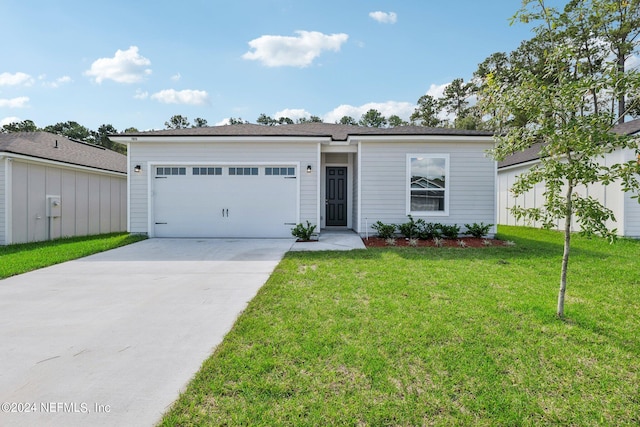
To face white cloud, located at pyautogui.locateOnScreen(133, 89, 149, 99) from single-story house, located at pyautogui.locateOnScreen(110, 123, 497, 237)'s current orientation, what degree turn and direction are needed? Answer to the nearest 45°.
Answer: approximately 135° to its right

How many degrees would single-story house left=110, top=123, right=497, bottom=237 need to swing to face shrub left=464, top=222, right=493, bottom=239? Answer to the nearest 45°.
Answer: approximately 90° to its left

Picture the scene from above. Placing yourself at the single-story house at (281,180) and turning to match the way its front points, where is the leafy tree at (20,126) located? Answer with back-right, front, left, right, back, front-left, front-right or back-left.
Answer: back-right

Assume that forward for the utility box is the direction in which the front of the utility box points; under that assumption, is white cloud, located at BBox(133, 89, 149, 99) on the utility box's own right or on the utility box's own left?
on the utility box's own left

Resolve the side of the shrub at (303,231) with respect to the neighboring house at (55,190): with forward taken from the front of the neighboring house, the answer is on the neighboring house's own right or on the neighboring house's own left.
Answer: on the neighboring house's own left

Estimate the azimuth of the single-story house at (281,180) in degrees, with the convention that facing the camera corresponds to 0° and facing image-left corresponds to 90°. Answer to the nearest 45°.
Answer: approximately 0°

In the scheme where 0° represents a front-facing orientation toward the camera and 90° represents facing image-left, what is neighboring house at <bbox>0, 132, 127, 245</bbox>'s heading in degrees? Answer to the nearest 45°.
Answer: approximately 45°

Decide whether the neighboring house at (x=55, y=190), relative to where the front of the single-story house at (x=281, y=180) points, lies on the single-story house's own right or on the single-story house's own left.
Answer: on the single-story house's own right

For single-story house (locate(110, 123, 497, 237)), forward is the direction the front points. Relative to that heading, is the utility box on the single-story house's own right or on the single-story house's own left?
on the single-story house's own right

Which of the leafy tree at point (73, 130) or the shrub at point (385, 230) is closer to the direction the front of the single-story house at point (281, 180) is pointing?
the shrub

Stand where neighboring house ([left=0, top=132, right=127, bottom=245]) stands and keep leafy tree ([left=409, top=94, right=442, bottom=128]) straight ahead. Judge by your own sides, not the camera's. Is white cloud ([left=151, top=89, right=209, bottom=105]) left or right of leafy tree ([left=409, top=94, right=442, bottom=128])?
left

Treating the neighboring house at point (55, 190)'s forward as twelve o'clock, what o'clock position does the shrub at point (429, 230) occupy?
The shrub is roughly at 9 o'clock from the neighboring house.

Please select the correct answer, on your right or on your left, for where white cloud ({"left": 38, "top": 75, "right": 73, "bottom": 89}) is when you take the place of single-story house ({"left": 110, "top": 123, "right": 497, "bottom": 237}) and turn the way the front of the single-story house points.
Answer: on your right
